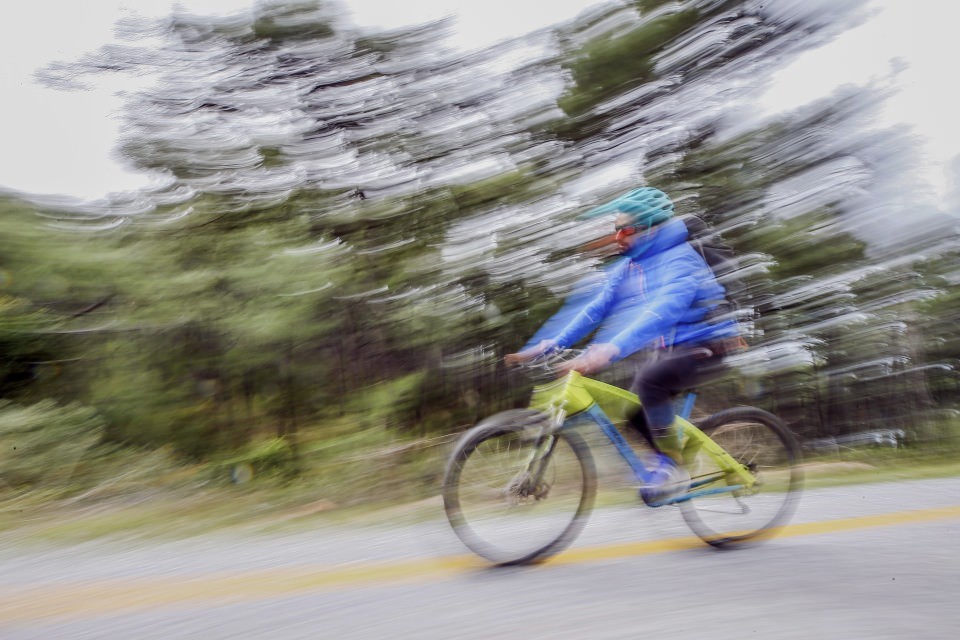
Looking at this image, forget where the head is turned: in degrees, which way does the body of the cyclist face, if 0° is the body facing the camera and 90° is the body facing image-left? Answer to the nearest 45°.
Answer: approximately 45°
